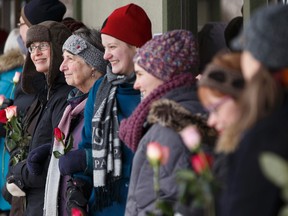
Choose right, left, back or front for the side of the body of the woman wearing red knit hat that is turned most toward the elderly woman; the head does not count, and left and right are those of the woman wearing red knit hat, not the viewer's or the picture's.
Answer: right

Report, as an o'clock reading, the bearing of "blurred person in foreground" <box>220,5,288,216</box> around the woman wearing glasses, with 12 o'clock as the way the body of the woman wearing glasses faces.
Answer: The blurred person in foreground is roughly at 10 o'clock from the woman wearing glasses.

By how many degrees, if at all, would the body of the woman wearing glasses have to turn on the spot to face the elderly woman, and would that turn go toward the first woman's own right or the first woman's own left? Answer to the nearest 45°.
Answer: approximately 90° to the first woman's own left

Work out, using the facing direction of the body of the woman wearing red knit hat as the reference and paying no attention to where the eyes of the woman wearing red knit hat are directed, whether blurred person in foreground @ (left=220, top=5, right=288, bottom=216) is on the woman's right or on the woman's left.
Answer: on the woman's left

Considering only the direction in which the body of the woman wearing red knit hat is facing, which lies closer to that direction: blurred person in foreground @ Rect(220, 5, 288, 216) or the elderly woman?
the blurred person in foreground
